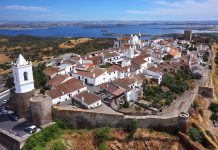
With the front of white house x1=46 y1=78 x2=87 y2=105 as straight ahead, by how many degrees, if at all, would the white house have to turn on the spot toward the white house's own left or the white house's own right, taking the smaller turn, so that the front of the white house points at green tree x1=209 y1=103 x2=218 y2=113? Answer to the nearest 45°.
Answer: approximately 45° to the white house's own left

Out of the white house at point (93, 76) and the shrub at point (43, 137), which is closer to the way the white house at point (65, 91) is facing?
the shrub

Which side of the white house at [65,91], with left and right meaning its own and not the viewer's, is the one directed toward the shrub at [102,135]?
front

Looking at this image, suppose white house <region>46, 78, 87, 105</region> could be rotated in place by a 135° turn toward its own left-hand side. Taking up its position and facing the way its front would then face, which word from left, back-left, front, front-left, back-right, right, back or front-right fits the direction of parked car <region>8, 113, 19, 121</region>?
back-left

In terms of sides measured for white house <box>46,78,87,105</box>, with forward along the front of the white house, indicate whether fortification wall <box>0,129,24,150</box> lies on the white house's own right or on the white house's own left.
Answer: on the white house's own right

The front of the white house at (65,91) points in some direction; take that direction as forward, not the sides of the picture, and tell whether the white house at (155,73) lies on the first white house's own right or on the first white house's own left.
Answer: on the first white house's own left

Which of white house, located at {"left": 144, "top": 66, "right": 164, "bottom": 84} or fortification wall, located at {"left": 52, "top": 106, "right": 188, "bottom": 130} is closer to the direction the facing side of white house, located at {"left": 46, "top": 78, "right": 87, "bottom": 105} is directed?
the fortification wall

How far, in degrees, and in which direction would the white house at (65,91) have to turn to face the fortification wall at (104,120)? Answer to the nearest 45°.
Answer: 0° — it already faces it

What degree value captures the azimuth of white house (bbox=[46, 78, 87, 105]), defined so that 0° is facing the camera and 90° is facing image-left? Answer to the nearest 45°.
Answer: approximately 315°

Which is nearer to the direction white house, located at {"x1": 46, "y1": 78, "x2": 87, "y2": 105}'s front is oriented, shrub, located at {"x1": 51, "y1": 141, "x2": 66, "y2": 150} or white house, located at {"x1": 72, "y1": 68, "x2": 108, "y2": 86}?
the shrub

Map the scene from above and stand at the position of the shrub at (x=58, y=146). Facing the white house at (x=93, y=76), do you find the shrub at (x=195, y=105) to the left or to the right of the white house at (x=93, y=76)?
right

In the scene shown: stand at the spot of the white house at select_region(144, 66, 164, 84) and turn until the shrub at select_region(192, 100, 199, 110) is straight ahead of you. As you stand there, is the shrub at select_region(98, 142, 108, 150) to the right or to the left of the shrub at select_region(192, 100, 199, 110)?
right

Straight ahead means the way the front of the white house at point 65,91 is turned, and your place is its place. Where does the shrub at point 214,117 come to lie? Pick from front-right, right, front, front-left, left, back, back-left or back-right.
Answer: front-left

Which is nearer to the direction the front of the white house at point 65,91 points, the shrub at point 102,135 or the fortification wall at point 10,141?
the shrub

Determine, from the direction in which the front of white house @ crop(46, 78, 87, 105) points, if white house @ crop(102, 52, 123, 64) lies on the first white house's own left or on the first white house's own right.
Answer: on the first white house's own left
